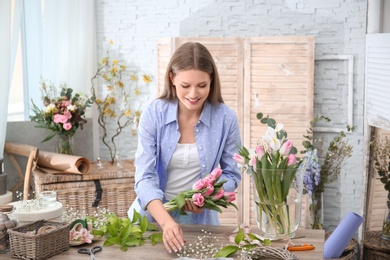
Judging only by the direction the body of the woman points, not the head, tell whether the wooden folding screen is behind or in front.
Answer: behind

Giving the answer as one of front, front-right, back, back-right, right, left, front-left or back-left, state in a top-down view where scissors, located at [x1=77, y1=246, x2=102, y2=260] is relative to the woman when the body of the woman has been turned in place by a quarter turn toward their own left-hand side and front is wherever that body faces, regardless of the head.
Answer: back-right

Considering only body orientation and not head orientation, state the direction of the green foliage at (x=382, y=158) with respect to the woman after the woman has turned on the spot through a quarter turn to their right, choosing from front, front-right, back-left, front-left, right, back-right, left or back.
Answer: back-right

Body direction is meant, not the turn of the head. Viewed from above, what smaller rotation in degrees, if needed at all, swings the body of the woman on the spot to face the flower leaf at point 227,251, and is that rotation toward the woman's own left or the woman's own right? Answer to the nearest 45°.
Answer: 0° — they already face it

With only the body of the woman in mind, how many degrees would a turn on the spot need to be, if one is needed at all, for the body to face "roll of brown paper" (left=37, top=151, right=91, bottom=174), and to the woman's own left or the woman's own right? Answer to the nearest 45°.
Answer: approximately 135° to the woman's own right

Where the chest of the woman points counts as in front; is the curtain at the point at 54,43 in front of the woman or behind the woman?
behind

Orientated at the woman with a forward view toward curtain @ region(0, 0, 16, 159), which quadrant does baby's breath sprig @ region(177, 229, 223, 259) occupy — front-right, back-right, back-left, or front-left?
back-left

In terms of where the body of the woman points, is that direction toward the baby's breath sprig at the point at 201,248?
yes

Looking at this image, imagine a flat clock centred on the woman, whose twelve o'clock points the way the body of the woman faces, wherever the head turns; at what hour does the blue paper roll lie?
The blue paper roll is roughly at 10 o'clock from the woman.

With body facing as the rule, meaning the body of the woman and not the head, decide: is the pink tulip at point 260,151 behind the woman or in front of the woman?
in front

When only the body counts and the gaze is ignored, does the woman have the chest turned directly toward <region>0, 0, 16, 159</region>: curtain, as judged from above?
no

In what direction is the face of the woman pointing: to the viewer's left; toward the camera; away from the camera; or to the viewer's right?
toward the camera

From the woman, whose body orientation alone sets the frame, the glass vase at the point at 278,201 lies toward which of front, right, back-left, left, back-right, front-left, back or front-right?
front-left

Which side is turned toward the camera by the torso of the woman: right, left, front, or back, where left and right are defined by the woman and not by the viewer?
front

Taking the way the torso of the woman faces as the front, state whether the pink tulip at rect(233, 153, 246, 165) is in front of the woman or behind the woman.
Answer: in front

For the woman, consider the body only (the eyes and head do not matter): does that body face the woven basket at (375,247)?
no
